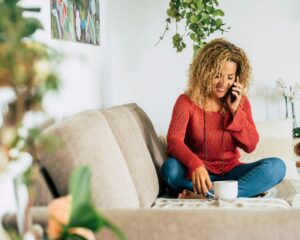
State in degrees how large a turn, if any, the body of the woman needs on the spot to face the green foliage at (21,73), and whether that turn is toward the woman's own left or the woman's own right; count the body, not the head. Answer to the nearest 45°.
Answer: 0° — they already face it

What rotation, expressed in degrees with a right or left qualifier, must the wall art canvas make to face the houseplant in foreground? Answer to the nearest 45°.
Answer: approximately 45° to its right

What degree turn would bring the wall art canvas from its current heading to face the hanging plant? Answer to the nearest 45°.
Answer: approximately 90° to its left

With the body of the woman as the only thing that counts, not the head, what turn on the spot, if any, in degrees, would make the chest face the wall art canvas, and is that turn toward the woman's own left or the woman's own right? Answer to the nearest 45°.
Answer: approximately 90° to the woman's own right

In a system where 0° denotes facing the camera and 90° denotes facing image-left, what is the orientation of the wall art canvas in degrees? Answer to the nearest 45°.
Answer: approximately 315°

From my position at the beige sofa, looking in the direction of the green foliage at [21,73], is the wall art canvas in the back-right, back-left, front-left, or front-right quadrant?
back-right
